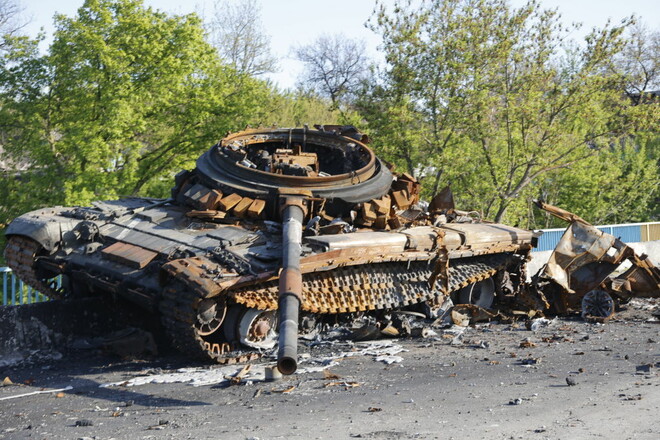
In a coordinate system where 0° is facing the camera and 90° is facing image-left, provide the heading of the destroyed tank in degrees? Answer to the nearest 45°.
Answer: approximately 45°

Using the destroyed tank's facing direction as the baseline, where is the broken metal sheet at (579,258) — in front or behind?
behind

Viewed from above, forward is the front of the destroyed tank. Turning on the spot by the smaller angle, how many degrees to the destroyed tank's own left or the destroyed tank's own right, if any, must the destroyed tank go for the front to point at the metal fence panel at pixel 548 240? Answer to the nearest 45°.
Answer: approximately 180°

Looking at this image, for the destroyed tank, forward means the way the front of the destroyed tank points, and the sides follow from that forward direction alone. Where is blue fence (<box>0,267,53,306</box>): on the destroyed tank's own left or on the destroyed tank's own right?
on the destroyed tank's own right

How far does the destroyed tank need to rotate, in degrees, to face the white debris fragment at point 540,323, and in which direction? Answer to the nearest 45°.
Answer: approximately 135° to its left

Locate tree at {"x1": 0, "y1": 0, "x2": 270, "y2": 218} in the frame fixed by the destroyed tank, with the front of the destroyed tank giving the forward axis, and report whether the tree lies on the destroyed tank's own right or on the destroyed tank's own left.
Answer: on the destroyed tank's own right

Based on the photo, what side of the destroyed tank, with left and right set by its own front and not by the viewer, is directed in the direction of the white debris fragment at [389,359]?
left

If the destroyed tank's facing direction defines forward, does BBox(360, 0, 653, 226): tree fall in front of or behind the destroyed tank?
behind

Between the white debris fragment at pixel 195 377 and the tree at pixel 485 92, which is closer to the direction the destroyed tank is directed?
the white debris fragment

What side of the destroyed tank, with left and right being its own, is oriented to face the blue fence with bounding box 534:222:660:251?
back
